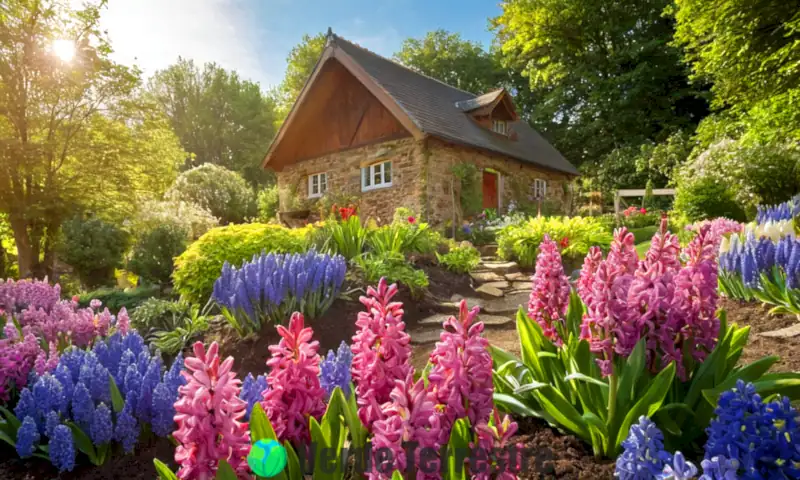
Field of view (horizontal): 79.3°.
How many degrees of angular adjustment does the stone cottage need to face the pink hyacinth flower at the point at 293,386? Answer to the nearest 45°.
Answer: approximately 45° to its right

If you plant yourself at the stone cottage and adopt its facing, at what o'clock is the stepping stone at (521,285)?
The stepping stone is roughly at 1 o'clock from the stone cottage.

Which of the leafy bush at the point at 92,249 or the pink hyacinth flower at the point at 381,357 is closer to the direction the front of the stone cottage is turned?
the pink hyacinth flower

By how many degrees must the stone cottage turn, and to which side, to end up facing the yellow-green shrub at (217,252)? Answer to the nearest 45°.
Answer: approximately 45° to its right

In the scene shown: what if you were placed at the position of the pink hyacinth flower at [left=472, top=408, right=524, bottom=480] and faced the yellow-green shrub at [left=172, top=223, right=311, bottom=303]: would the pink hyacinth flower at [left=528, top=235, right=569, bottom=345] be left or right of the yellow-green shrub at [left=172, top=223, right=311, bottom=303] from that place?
right

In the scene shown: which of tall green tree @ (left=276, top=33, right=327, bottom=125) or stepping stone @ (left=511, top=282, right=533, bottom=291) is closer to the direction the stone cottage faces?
the stepping stone

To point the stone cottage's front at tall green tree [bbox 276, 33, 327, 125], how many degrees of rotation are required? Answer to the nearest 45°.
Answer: approximately 180°

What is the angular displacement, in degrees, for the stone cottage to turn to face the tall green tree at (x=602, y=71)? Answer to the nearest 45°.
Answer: approximately 90° to its left

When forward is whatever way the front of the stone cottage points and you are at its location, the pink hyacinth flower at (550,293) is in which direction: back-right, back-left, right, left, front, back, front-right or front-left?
front-right

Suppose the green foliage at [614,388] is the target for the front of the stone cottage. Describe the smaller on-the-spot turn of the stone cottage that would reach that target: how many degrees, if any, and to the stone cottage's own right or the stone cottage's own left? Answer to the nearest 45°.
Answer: approximately 45° to the stone cottage's own right

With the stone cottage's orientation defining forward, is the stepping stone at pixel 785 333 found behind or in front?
in front

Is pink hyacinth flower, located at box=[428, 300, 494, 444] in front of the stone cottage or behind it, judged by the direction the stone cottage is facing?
in front
